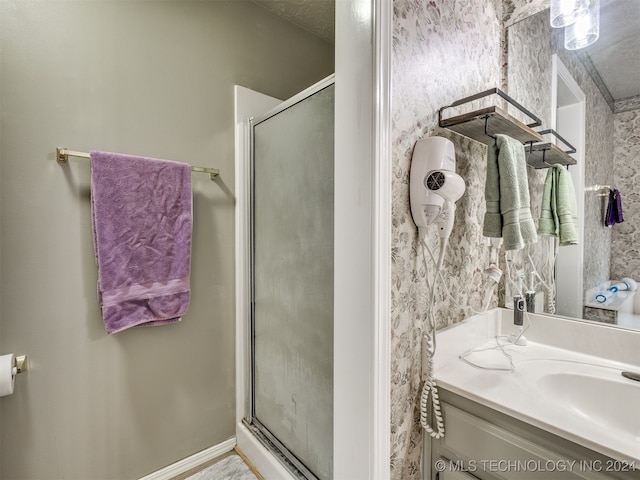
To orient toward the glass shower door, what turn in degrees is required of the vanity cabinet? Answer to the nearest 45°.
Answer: approximately 45° to its right

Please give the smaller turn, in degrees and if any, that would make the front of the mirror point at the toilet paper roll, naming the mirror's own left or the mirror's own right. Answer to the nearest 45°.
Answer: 0° — it already faces it
